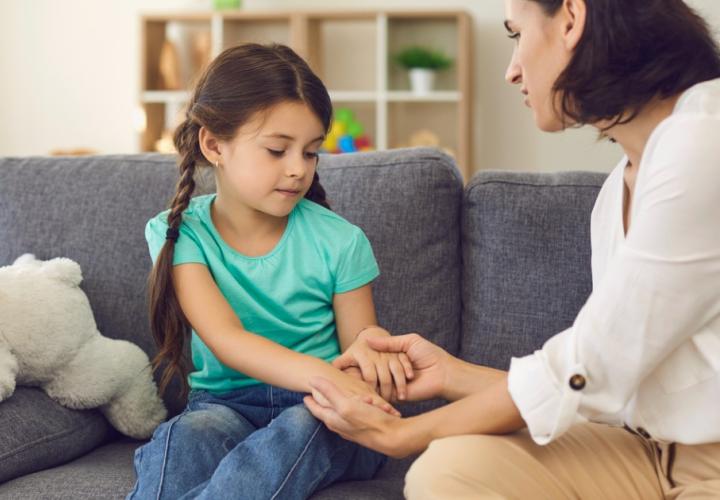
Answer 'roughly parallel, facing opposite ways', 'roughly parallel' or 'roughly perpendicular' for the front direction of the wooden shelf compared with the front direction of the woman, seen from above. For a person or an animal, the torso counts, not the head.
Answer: roughly perpendicular

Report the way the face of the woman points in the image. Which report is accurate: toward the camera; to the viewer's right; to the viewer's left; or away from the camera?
to the viewer's left

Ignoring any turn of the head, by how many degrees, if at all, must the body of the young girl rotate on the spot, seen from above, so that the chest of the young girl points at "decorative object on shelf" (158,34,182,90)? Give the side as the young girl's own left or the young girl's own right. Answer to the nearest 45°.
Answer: approximately 135° to the young girl's own left

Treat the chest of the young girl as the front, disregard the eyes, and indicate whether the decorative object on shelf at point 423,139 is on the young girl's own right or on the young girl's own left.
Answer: on the young girl's own left

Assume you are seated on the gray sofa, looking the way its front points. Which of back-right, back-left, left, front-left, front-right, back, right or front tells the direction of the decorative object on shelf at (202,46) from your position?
back

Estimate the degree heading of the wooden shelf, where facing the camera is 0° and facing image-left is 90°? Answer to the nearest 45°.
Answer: approximately 0°

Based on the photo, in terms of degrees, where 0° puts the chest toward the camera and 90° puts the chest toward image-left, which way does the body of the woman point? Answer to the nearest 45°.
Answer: approximately 90°

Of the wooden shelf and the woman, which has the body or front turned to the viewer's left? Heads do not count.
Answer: the woman

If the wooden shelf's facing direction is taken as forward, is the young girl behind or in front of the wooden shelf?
in front

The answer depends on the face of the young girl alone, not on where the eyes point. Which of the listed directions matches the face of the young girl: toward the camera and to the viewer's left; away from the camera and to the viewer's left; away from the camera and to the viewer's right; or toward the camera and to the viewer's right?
toward the camera and to the viewer's right

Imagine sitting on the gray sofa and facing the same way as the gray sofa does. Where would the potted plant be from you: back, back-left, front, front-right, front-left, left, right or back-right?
back
